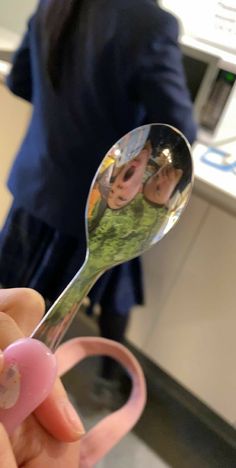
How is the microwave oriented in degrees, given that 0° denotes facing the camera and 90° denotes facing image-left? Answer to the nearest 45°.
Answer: approximately 45°
